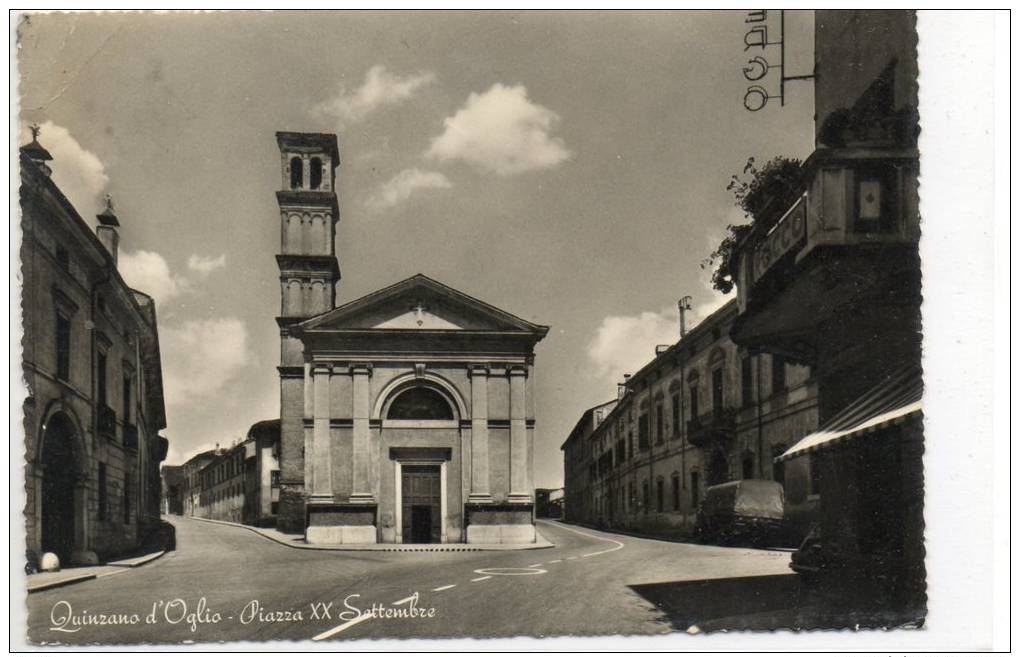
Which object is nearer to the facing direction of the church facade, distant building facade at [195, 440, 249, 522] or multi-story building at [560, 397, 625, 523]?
the multi-story building

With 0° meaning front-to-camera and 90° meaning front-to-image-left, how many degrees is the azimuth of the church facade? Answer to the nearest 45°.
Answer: approximately 0°
